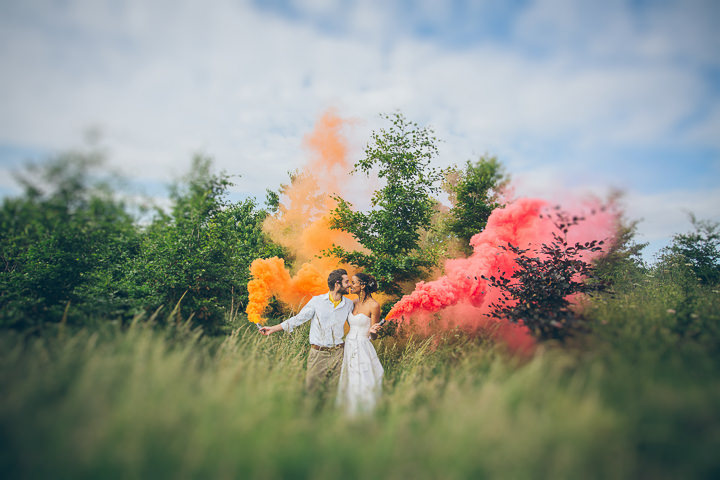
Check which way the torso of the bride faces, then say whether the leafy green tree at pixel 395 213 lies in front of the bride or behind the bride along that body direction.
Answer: behind

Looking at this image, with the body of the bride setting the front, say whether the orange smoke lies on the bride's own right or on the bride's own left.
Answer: on the bride's own right

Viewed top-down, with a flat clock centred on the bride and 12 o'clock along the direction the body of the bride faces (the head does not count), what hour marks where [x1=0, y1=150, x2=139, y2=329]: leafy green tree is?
The leafy green tree is roughly at 1 o'clock from the bride.

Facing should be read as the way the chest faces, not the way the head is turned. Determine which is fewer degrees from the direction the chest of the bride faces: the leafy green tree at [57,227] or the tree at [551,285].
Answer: the leafy green tree

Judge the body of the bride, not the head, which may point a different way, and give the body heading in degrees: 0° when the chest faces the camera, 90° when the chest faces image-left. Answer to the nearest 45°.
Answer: approximately 45°

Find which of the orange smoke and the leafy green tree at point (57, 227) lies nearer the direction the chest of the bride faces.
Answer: the leafy green tree

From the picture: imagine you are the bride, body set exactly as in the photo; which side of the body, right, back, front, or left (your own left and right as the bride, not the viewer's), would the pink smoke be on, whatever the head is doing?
back

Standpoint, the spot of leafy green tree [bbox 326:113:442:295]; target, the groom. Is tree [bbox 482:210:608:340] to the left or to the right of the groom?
left
